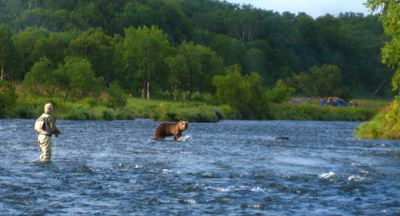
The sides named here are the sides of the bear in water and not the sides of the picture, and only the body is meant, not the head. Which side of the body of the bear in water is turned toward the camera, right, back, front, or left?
right

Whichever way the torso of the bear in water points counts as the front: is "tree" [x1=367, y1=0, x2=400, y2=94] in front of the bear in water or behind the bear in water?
in front
